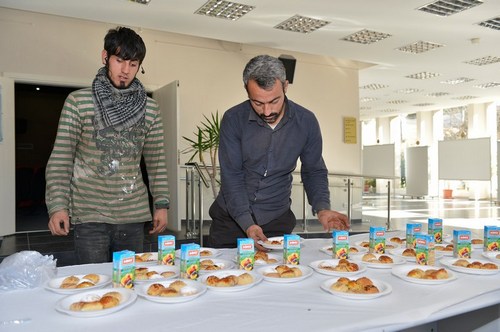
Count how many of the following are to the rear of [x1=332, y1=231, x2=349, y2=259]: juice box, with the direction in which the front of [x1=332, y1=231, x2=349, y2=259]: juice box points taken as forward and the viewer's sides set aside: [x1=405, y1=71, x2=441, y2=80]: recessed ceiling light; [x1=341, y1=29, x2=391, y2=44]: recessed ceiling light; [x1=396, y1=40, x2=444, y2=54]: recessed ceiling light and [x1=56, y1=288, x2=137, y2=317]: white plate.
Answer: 3

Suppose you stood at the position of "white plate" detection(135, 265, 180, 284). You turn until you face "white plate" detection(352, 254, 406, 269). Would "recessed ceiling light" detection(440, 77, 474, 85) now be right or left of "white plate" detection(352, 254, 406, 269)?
left

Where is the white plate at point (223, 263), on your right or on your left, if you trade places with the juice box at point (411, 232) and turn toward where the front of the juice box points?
on your right

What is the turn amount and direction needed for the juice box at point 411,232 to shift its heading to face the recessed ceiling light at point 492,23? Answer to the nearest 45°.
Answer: approximately 180°

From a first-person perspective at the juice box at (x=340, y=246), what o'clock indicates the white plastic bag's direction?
The white plastic bag is roughly at 2 o'clock from the juice box.

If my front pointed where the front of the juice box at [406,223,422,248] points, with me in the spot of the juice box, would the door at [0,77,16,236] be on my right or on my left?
on my right

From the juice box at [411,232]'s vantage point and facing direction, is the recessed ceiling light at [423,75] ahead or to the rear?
to the rear

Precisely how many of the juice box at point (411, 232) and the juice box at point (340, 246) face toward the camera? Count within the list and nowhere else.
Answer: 2

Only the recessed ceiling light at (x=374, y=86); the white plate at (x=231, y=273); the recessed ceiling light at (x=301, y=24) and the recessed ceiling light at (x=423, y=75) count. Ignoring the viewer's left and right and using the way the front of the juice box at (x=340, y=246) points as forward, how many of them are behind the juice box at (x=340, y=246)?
3

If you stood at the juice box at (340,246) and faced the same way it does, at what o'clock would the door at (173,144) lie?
The door is roughly at 5 o'clock from the juice box.

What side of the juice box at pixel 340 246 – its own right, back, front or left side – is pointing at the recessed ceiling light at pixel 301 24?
back

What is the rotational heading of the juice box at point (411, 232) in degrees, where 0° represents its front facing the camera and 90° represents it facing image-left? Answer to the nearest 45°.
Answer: approximately 0°

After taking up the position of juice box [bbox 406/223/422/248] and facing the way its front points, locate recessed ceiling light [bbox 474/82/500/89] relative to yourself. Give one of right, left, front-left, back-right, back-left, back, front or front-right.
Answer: back

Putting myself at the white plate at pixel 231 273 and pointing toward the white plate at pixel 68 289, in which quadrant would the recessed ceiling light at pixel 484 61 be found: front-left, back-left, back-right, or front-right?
back-right

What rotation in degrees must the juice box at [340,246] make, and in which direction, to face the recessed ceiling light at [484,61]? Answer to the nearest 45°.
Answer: approximately 180°
